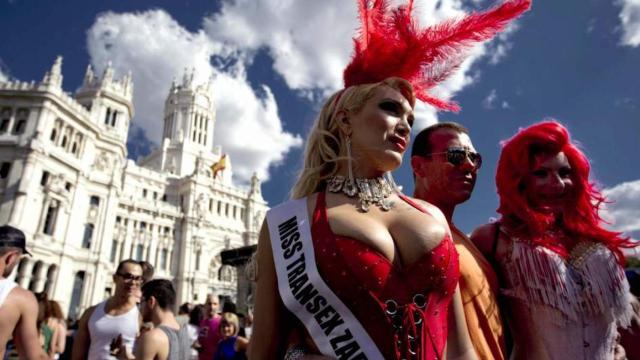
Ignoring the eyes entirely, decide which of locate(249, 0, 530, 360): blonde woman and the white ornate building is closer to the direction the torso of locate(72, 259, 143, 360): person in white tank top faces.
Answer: the blonde woman

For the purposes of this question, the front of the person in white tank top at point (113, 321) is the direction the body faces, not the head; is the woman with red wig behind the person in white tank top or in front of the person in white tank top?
in front

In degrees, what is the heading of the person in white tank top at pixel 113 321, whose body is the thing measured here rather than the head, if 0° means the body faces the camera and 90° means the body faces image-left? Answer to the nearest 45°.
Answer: approximately 315°

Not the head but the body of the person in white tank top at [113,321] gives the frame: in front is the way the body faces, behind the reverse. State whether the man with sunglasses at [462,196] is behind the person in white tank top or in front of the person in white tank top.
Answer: in front

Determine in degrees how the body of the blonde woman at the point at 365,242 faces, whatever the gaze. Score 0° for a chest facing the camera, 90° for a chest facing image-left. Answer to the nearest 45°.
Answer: approximately 315°
